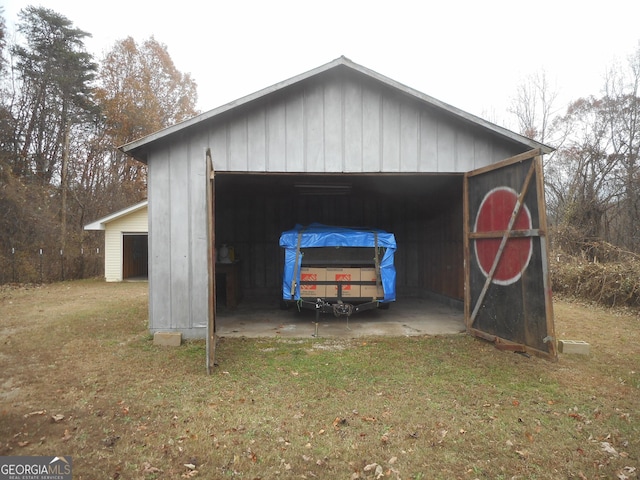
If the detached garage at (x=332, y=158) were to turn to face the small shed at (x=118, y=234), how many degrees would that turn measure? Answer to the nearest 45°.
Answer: approximately 135° to its right

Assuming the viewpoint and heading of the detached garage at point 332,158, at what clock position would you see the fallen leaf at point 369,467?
The fallen leaf is roughly at 12 o'clock from the detached garage.

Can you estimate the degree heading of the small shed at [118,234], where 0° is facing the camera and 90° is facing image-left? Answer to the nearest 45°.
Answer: approximately 0°

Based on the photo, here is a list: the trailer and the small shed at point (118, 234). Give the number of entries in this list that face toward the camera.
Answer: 2

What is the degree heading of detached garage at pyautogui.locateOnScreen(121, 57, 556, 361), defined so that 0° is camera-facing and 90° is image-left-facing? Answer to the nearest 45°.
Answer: approximately 0°
